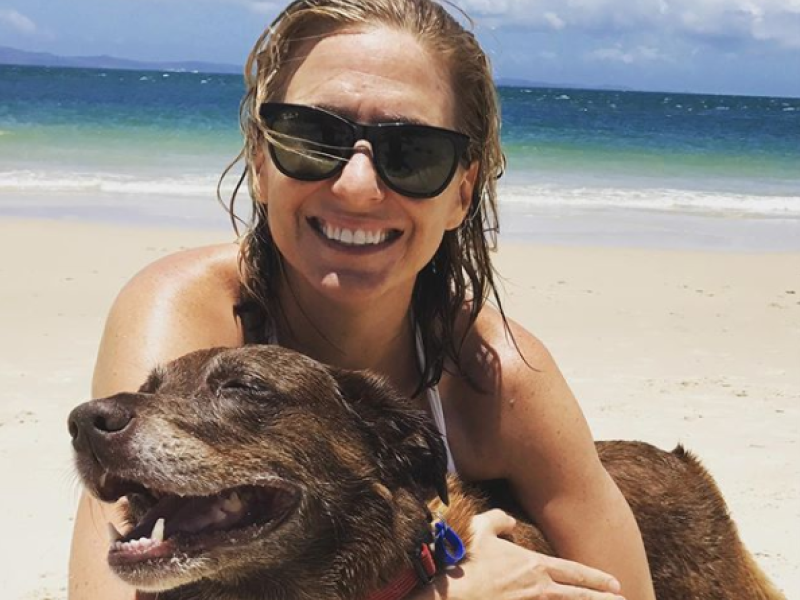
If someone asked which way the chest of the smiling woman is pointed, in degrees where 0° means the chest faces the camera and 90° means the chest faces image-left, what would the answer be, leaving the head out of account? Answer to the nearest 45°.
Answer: approximately 0°
